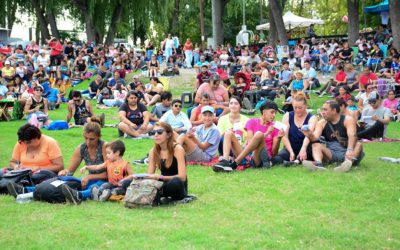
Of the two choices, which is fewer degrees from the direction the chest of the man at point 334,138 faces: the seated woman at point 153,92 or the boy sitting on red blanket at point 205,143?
the boy sitting on red blanket

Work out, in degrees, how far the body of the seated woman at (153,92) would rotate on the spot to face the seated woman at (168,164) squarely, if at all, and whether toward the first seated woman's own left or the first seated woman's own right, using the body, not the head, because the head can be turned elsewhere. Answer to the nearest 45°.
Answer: approximately 45° to the first seated woman's own left

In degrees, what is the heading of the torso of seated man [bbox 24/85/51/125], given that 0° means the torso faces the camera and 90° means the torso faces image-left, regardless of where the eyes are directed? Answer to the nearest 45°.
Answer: approximately 0°

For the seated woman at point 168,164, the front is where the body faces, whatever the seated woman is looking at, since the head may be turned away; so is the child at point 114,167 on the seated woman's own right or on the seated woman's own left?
on the seated woman's own right

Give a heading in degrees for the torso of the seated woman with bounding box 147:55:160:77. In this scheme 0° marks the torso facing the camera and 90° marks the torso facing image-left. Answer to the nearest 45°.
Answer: approximately 0°

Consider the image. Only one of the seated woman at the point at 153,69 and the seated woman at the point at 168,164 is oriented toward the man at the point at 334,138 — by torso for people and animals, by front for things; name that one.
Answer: the seated woman at the point at 153,69

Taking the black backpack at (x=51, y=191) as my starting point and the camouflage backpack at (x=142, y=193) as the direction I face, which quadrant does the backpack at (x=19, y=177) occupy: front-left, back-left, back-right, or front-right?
back-left

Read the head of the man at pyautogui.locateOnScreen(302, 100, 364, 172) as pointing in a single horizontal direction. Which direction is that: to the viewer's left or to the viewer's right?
to the viewer's left

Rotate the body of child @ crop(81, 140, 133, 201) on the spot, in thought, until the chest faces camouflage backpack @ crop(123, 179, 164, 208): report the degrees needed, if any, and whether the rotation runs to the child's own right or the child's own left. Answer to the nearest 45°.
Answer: approximately 45° to the child's own left
